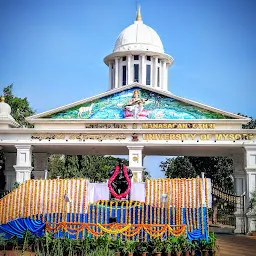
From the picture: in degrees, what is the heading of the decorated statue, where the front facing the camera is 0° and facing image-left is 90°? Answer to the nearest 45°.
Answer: approximately 0°

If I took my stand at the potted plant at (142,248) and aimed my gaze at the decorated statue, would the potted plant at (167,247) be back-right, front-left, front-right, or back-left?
back-right

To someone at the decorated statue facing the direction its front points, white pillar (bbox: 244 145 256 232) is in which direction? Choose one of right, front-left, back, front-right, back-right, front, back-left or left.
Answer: back-left

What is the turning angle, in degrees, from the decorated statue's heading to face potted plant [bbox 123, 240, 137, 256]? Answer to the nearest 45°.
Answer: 0° — it already faces it

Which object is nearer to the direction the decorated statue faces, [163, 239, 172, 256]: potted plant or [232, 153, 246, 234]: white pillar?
the potted plant

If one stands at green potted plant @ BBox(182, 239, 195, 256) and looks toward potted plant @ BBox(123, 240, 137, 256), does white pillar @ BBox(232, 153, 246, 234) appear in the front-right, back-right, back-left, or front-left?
back-right

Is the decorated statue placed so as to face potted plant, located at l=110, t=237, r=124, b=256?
yes

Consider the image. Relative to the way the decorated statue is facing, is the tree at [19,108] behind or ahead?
behind

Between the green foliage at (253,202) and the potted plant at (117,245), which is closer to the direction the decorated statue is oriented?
the potted plant

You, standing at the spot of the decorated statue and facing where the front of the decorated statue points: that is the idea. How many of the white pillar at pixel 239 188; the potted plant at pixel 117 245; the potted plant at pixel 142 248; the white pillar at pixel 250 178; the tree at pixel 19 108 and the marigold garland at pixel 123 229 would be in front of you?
3

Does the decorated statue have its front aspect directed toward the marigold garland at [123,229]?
yes

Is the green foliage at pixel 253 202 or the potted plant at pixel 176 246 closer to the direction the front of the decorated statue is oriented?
the potted plant
